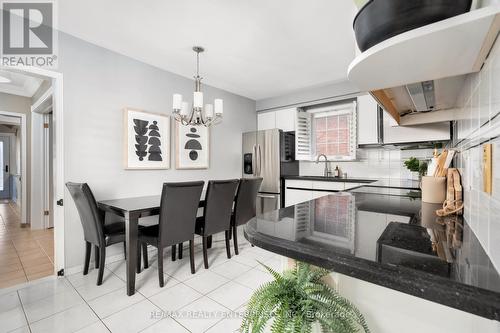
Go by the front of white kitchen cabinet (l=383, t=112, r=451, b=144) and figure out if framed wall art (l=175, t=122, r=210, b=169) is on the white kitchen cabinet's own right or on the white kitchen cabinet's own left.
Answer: on the white kitchen cabinet's own right

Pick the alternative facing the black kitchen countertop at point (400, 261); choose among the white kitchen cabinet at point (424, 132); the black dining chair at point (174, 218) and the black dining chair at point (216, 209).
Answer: the white kitchen cabinet

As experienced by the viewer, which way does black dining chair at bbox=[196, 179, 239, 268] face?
facing away from the viewer and to the left of the viewer

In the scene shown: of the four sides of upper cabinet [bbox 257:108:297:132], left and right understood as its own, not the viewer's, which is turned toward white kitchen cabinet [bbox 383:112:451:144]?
left

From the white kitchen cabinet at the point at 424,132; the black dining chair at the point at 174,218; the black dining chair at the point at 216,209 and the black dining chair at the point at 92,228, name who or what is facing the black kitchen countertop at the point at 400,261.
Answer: the white kitchen cabinet

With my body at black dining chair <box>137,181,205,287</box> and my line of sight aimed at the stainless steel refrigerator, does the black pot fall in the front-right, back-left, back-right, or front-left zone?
back-right

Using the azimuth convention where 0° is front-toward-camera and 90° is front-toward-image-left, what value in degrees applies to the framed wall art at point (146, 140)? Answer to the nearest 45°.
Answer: approximately 315°

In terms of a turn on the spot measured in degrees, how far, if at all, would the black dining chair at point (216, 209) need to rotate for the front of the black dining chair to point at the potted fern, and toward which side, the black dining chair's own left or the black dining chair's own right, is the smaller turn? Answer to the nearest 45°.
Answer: approximately 135° to the black dining chair's own left
